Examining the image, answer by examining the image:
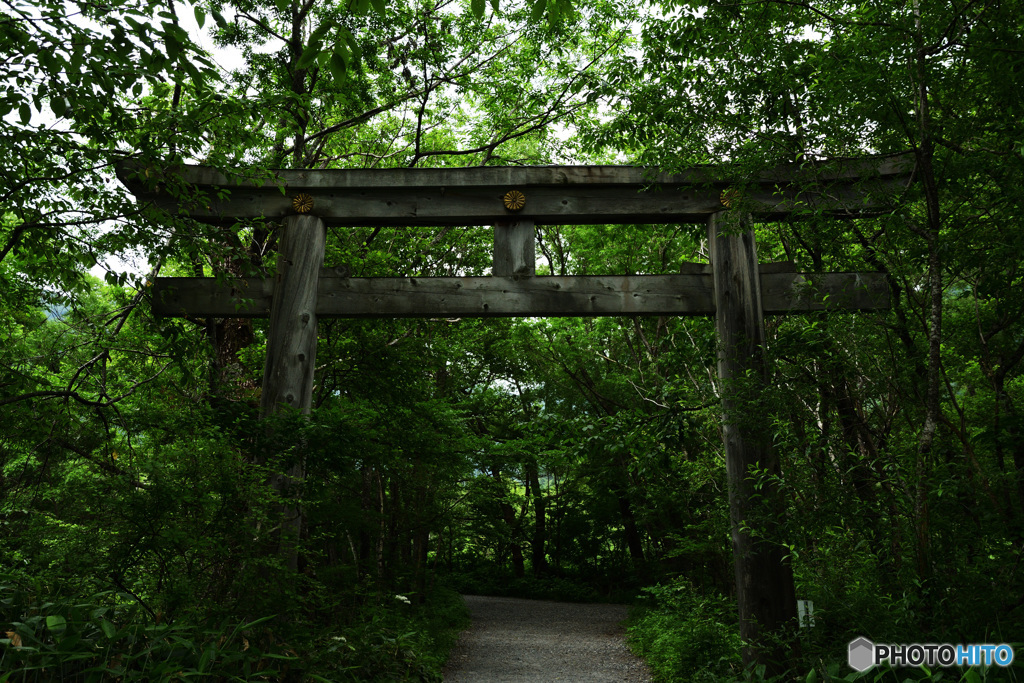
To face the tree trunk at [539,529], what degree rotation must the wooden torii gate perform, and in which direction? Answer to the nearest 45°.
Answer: approximately 180°

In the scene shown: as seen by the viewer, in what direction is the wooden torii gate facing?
toward the camera
